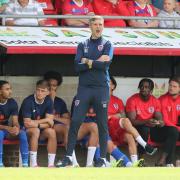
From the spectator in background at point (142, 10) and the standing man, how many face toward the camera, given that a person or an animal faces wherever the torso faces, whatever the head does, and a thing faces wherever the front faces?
2

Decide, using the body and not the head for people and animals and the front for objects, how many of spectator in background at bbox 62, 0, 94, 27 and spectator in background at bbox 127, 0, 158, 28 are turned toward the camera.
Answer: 2

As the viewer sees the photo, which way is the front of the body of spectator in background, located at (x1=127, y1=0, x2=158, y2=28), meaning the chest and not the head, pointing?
toward the camera

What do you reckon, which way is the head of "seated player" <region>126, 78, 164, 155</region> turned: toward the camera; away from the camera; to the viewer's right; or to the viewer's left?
toward the camera

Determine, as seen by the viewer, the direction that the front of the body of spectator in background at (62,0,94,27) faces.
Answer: toward the camera

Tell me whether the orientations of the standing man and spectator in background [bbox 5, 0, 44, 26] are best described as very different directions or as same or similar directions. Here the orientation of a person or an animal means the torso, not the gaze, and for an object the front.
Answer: same or similar directions

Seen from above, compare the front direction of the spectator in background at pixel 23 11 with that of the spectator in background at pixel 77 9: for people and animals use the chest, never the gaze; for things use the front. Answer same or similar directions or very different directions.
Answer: same or similar directions

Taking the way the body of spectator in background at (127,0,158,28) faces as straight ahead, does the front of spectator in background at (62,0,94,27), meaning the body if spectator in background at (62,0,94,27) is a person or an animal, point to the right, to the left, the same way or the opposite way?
the same way

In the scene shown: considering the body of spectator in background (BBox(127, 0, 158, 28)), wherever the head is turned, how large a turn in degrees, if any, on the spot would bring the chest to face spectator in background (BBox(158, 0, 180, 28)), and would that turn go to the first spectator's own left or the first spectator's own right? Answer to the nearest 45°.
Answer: approximately 90° to the first spectator's own left

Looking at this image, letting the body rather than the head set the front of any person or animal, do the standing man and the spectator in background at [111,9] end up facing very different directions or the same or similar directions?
same or similar directions

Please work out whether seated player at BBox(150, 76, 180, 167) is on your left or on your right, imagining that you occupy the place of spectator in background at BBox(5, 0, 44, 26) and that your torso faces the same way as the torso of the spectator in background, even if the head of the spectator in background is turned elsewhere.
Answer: on your left

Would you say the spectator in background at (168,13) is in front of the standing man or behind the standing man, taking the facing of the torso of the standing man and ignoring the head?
behind

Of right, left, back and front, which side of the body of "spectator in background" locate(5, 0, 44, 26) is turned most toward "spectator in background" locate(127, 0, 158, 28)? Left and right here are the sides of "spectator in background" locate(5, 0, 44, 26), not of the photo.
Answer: left

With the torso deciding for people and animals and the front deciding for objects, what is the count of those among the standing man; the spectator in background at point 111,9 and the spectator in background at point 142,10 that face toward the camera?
3

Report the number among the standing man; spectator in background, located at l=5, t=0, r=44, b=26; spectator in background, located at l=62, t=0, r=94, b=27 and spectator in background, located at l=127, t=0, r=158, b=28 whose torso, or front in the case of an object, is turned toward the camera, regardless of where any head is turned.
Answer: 4
